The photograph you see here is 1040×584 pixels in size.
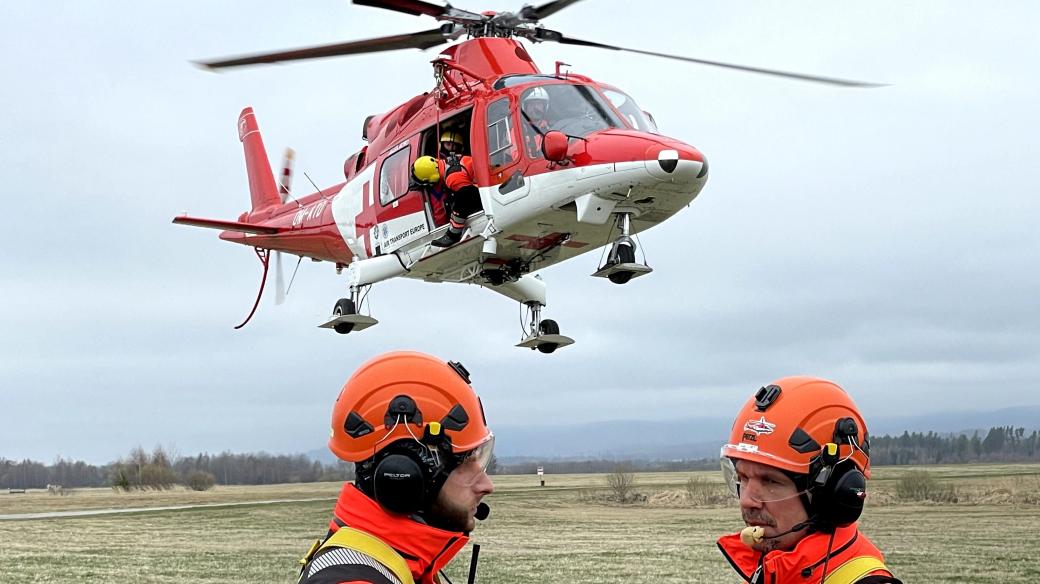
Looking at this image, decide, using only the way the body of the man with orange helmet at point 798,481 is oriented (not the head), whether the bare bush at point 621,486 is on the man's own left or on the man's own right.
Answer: on the man's own right

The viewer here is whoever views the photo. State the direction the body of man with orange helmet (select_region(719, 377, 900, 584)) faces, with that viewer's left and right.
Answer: facing the viewer and to the left of the viewer

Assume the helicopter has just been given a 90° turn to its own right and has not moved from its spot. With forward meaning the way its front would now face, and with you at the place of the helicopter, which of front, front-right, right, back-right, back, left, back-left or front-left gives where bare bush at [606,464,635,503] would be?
back-right

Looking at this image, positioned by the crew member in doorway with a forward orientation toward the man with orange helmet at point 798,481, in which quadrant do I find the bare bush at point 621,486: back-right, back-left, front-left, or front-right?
back-left

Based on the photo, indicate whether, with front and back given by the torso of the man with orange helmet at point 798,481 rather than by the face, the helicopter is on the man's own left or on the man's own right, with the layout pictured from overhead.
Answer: on the man's own right

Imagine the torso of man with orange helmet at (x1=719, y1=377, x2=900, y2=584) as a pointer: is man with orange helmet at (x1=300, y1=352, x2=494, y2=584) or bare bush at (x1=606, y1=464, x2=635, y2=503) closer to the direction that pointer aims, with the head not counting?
the man with orange helmet

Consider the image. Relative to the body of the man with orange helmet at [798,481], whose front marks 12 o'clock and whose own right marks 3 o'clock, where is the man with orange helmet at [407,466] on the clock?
the man with orange helmet at [407,466] is roughly at 12 o'clock from the man with orange helmet at [798,481].

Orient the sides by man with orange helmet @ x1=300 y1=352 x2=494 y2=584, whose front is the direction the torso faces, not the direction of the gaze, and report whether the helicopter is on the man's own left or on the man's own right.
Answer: on the man's own left

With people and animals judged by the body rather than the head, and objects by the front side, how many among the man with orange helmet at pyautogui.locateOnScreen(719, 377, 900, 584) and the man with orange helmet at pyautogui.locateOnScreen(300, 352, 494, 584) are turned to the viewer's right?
1

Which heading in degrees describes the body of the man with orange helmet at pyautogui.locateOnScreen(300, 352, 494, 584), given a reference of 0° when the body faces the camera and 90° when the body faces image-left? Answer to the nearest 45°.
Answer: approximately 270°

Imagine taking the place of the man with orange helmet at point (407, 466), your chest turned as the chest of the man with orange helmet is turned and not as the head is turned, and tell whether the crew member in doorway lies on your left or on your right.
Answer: on your left

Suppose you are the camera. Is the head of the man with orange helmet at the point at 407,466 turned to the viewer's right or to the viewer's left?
to the viewer's right

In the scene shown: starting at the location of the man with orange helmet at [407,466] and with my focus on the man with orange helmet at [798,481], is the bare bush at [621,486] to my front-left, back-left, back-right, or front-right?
front-left
